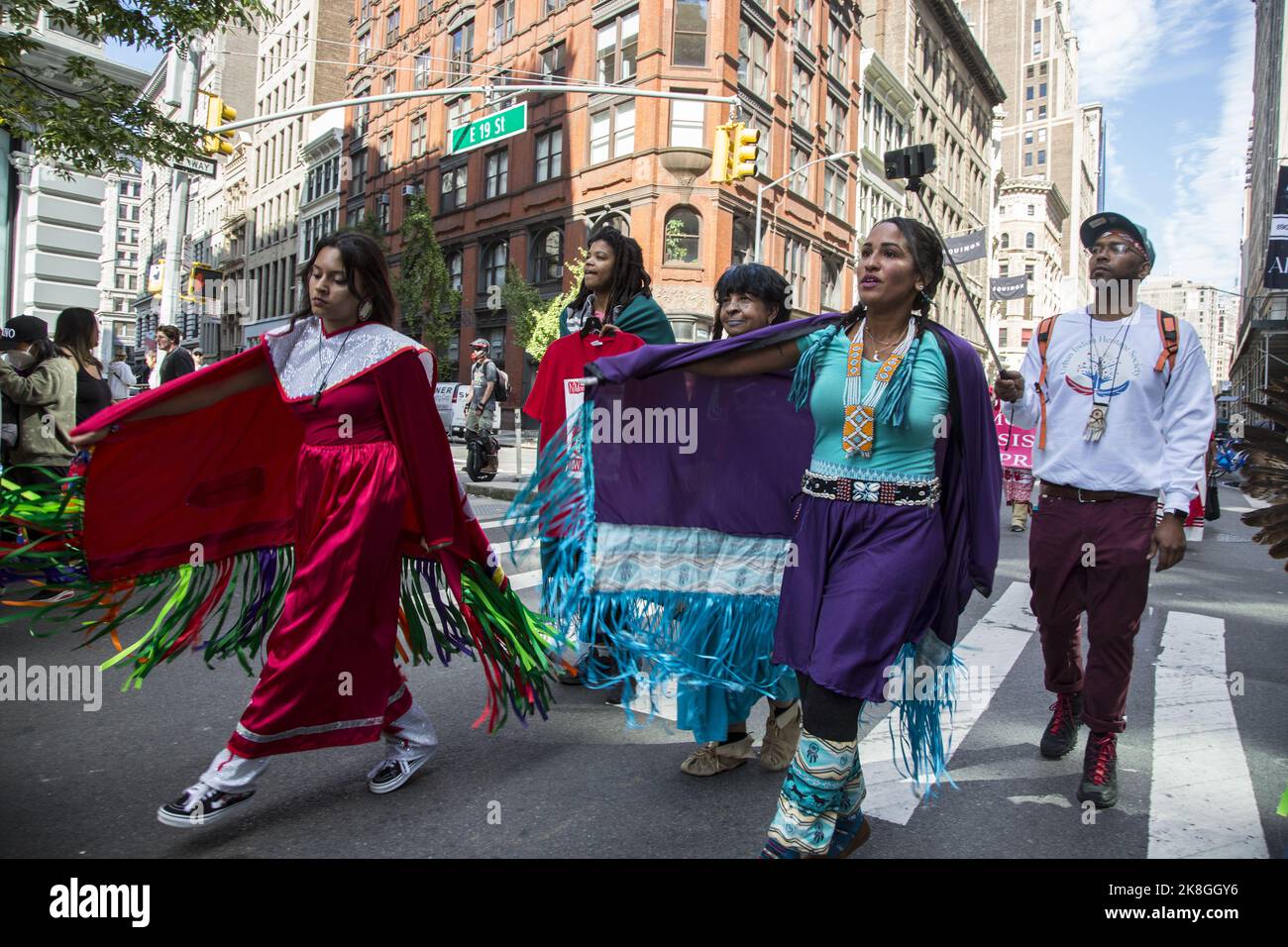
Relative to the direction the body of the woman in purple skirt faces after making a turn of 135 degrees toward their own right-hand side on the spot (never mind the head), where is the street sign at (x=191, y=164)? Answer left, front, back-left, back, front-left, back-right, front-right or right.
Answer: front-left

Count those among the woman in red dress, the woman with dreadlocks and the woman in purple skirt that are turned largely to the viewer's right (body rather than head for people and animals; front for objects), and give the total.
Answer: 0

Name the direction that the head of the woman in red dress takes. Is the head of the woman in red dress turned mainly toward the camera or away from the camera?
toward the camera

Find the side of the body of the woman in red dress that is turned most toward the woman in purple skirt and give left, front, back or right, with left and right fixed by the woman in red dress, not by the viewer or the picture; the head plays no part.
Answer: left

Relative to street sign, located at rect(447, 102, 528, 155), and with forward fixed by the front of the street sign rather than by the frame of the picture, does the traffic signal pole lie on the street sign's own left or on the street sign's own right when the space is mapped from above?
on the street sign's own right

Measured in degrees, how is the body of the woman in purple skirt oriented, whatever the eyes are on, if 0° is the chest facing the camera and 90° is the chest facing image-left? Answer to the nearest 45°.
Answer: approximately 45°

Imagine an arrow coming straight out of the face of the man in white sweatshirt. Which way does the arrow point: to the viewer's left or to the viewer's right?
to the viewer's left

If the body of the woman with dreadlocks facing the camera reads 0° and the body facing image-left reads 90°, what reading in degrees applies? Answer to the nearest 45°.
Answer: approximately 45°

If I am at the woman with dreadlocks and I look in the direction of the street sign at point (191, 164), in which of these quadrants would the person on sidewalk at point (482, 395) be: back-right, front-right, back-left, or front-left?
front-right

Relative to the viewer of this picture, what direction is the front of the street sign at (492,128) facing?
facing the viewer and to the left of the viewer
